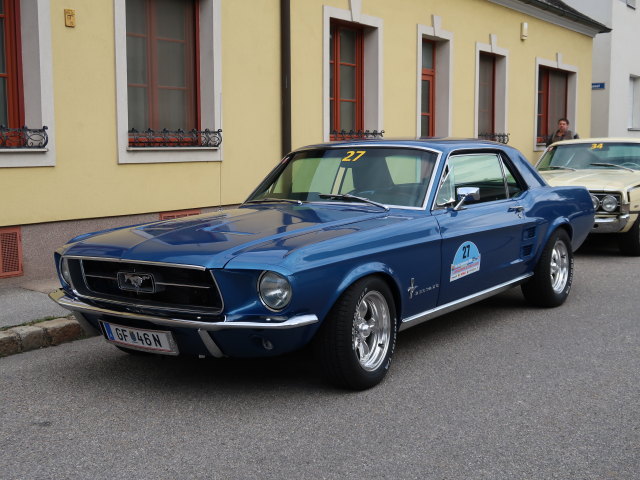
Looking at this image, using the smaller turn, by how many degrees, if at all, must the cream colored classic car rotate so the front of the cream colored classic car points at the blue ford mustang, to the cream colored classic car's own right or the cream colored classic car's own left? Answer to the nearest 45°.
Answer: approximately 45° to the cream colored classic car's own left

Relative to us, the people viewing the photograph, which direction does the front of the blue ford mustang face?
facing the viewer and to the left of the viewer

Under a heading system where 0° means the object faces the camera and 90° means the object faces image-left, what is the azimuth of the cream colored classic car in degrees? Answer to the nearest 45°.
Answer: approximately 45°

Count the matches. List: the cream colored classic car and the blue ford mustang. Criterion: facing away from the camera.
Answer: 0

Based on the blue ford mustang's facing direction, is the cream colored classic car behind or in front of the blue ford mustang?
behind
